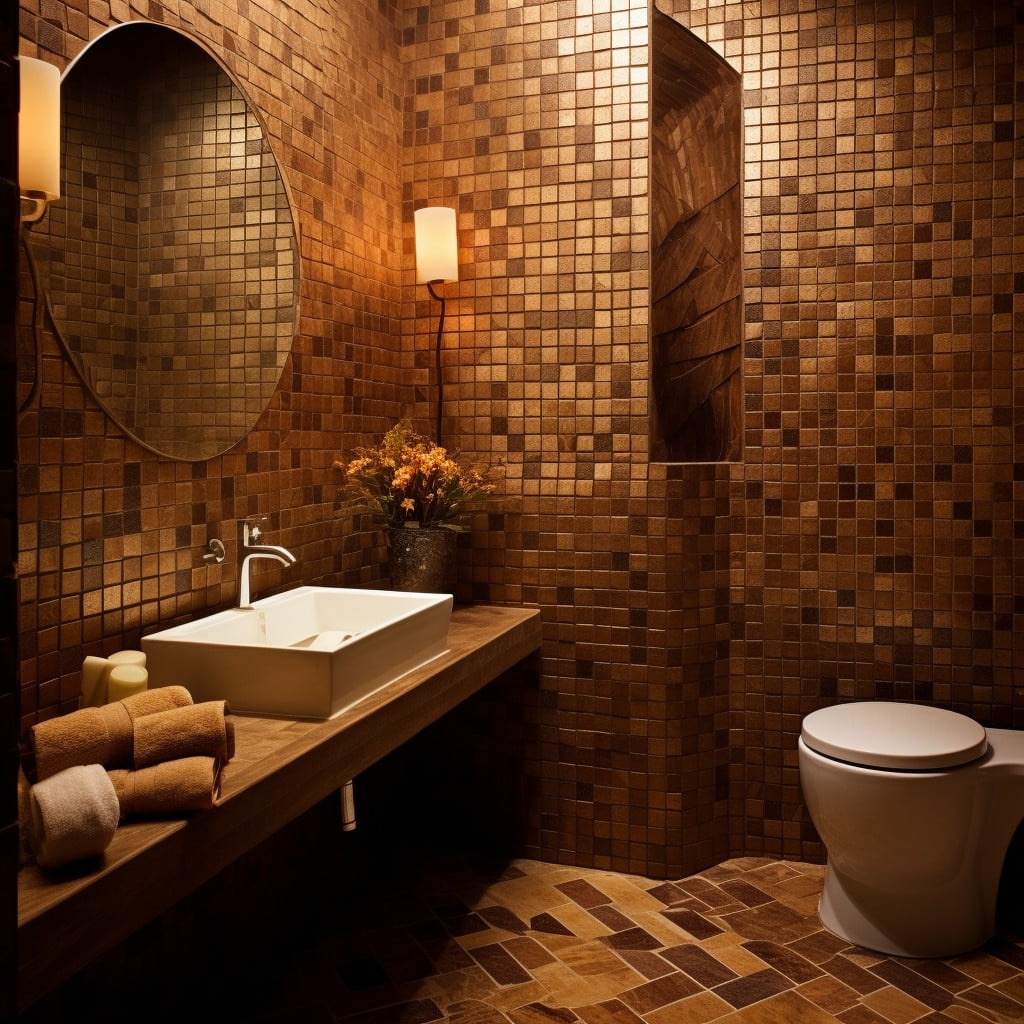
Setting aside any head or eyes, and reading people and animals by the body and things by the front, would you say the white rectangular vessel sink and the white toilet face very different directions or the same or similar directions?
very different directions

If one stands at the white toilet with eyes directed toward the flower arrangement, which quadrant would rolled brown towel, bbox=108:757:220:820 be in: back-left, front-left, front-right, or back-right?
front-left

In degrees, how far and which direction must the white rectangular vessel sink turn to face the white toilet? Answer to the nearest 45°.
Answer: approximately 45° to its left

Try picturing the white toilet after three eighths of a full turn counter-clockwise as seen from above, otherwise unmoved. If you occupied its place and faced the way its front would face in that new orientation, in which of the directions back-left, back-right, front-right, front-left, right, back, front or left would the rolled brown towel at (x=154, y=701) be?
right

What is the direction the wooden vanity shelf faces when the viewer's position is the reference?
facing the viewer and to the right of the viewer

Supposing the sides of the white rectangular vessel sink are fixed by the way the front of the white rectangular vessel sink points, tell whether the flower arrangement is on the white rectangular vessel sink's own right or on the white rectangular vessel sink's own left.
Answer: on the white rectangular vessel sink's own left

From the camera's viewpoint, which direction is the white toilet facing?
to the viewer's left

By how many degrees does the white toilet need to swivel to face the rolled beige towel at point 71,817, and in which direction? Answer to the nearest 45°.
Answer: approximately 45° to its left

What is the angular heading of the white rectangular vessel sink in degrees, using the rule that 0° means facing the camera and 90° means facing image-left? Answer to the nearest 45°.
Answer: approximately 315°

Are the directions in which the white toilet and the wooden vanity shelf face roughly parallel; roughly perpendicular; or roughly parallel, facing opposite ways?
roughly parallel, facing opposite ways
